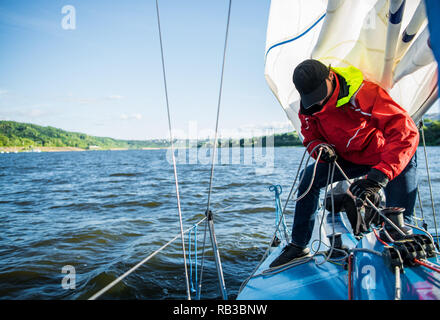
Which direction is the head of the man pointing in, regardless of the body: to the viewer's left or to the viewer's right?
to the viewer's left

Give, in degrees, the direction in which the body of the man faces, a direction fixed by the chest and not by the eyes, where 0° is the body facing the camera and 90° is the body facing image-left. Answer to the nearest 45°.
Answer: approximately 45°
